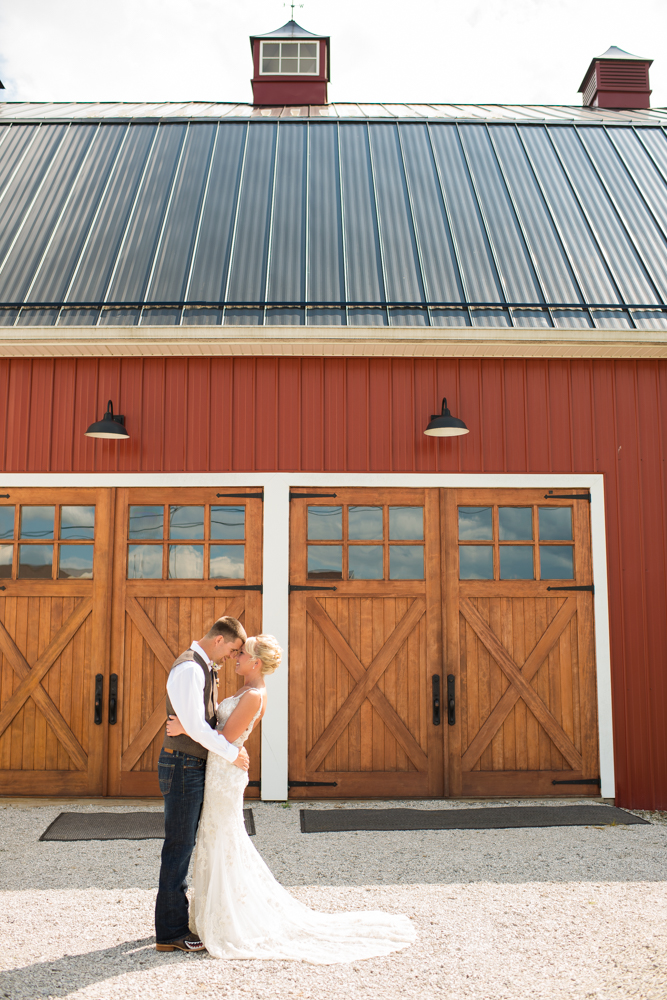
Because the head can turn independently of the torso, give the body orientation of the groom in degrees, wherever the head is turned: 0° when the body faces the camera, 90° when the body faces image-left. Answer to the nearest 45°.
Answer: approximately 270°

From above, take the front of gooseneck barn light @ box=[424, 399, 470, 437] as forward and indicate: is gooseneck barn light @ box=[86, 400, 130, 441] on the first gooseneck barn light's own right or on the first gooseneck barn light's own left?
on the first gooseneck barn light's own right

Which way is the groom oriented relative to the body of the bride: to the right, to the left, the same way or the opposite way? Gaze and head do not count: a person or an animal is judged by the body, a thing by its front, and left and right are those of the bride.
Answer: the opposite way

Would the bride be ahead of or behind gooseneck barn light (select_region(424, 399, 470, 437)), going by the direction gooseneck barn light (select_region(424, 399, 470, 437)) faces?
ahead

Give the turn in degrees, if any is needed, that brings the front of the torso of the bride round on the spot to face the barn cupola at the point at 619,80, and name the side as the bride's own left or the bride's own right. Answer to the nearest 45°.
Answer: approximately 135° to the bride's own right

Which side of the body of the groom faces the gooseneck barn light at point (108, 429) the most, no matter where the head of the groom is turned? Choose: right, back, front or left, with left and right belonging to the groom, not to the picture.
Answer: left

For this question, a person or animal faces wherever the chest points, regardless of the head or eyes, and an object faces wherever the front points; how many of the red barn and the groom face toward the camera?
1

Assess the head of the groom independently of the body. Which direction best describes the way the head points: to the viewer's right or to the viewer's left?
to the viewer's right

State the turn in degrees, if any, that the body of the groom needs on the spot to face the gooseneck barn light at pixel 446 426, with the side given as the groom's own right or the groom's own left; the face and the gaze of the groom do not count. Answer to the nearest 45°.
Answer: approximately 45° to the groom's own left

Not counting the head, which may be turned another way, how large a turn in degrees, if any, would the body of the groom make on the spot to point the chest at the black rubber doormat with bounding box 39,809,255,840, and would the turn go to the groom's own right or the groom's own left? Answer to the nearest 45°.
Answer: approximately 90° to the groom's own left

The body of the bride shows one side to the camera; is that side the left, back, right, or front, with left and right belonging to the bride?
left

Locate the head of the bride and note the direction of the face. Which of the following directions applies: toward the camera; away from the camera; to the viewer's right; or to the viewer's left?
to the viewer's left
